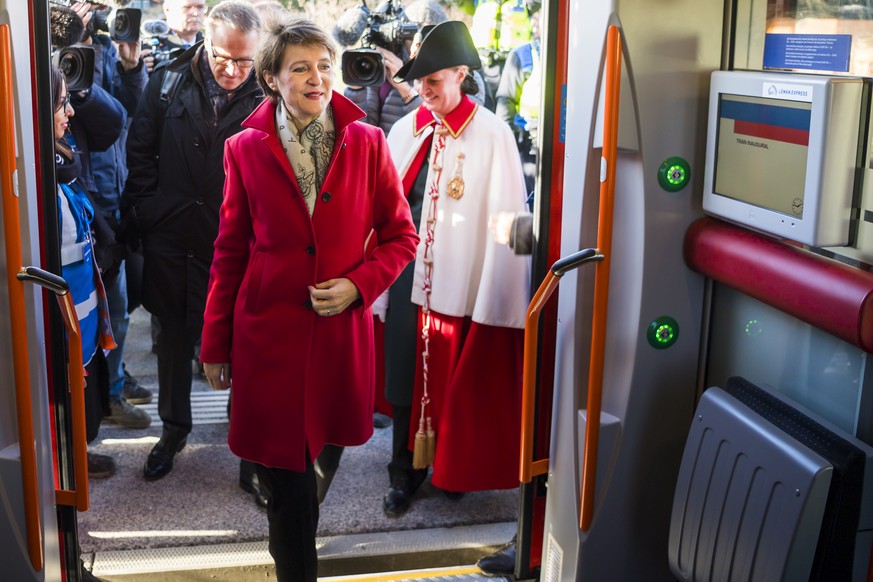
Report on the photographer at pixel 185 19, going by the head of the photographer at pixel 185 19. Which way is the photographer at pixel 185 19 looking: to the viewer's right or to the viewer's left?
to the viewer's right

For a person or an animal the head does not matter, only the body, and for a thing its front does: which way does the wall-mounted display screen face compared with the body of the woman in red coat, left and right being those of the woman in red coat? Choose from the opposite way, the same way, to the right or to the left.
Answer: to the right

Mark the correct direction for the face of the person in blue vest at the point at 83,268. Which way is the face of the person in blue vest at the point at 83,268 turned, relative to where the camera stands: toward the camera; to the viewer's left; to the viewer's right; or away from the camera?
to the viewer's right

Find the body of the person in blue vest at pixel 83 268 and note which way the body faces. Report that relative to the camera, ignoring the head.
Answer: to the viewer's right

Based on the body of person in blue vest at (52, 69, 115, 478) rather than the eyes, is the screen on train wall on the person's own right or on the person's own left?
on the person's own right

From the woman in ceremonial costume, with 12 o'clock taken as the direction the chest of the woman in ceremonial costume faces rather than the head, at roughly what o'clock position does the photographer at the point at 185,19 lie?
The photographer is roughly at 3 o'clock from the woman in ceremonial costume.

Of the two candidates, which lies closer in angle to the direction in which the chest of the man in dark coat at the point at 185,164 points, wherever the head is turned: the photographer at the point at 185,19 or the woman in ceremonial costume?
the woman in ceremonial costume

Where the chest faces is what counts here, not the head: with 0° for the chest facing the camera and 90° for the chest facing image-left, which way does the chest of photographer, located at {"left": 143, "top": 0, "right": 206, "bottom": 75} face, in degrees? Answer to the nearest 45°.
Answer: approximately 315°

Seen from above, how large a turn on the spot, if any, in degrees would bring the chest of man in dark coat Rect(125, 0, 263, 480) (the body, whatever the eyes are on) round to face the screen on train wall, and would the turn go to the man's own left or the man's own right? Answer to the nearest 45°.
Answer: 0° — they already face it

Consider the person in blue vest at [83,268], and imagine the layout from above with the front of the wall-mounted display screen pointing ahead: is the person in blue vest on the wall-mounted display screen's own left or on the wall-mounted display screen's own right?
on the wall-mounted display screen's own right
